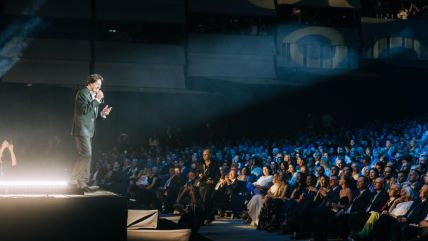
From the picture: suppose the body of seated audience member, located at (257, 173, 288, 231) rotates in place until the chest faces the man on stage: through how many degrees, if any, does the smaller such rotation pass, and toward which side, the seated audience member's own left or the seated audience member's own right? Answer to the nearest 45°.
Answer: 0° — they already face them

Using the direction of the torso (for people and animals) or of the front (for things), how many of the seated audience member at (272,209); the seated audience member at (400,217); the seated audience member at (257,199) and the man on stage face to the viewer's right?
1

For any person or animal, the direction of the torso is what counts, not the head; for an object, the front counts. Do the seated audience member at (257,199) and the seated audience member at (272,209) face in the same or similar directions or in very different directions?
same or similar directions

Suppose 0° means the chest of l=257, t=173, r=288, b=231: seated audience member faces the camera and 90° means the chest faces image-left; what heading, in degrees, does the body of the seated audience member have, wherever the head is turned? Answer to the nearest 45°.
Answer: approximately 45°

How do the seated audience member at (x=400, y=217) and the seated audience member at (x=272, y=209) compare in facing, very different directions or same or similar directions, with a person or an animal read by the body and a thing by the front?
same or similar directions

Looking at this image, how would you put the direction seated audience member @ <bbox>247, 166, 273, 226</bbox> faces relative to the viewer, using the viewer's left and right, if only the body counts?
facing the viewer and to the left of the viewer

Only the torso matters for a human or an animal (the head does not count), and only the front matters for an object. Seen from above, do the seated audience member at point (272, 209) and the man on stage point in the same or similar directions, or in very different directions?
very different directions

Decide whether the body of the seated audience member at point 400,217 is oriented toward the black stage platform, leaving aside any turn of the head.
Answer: yes

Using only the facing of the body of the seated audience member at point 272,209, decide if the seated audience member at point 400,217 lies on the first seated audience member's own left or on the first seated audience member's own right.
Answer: on the first seated audience member's own left

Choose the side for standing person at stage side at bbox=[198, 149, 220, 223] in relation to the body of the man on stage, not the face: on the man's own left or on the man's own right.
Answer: on the man's own left

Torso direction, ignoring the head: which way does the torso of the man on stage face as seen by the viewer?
to the viewer's right

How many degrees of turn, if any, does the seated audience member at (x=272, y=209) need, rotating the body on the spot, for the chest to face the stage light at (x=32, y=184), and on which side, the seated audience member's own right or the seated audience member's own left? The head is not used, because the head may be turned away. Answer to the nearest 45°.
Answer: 0° — they already face it

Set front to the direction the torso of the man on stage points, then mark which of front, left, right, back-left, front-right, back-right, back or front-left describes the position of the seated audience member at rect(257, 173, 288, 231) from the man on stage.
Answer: front-left

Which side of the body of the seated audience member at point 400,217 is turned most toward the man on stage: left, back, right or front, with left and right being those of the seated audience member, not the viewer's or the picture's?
front
